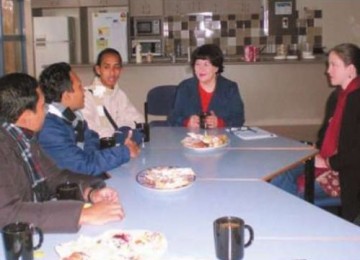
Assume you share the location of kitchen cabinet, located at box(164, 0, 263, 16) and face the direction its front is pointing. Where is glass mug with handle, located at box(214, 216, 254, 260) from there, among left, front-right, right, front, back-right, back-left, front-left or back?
front

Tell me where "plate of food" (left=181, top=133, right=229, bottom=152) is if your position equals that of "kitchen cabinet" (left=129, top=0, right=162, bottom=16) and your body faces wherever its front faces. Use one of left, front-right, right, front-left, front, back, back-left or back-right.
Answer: front

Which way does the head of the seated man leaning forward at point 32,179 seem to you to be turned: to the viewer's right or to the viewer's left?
to the viewer's right

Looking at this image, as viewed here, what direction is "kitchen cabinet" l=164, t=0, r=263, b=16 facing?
toward the camera

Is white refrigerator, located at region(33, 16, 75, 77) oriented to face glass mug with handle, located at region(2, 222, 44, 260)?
yes

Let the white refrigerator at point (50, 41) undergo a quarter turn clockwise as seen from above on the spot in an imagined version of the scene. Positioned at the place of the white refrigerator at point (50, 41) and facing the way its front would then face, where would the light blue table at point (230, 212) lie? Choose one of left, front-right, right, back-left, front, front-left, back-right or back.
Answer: left

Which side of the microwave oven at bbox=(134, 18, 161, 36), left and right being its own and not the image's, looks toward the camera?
front

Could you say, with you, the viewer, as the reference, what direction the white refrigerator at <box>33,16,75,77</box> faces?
facing the viewer

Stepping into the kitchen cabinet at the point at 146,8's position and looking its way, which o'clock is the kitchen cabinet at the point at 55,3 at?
the kitchen cabinet at the point at 55,3 is roughly at 3 o'clock from the kitchen cabinet at the point at 146,8.

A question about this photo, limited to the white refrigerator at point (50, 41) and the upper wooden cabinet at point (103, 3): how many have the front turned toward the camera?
2

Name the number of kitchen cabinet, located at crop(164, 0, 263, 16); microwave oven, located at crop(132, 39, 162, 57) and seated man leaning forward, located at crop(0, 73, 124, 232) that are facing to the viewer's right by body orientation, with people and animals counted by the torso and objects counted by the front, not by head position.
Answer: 1

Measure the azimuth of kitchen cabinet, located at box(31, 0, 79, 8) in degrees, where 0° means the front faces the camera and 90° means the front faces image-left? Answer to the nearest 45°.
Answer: approximately 0°

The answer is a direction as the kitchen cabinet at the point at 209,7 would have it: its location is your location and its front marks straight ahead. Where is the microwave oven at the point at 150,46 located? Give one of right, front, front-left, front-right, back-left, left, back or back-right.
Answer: right

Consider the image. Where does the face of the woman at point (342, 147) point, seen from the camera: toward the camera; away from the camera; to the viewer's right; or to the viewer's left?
to the viewer's left

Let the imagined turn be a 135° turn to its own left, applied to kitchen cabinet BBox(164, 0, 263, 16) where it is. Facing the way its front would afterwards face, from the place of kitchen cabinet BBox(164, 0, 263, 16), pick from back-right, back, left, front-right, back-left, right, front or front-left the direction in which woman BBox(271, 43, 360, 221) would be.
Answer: back-right
